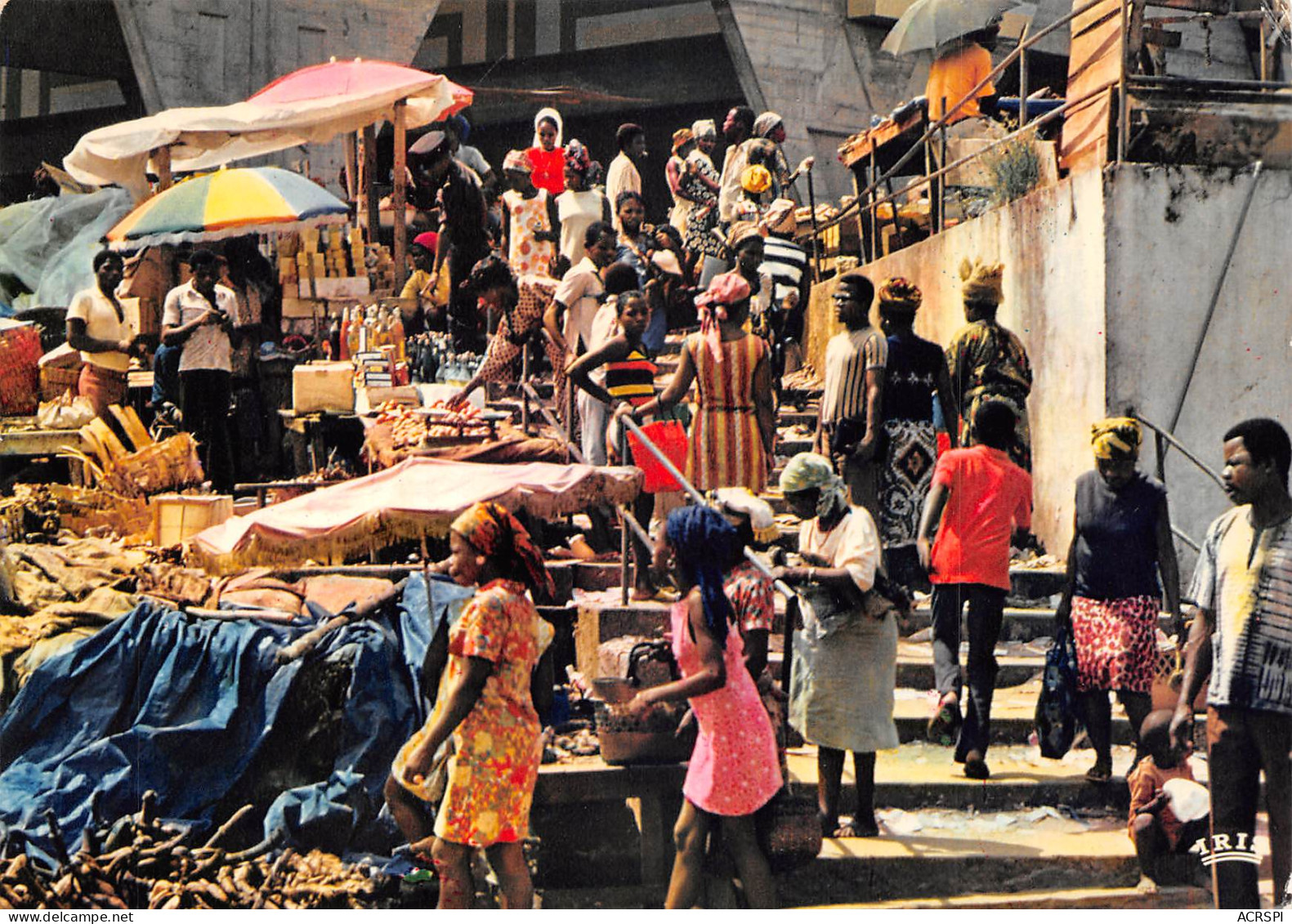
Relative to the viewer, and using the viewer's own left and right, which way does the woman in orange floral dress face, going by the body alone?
facing to the left of the viewer

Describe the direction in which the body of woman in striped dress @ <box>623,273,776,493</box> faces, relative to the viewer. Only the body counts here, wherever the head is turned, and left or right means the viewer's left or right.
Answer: facing away from the viewer

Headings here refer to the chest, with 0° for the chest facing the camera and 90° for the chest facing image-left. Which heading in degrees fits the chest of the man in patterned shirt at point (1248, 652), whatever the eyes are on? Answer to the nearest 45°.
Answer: approximately 45°

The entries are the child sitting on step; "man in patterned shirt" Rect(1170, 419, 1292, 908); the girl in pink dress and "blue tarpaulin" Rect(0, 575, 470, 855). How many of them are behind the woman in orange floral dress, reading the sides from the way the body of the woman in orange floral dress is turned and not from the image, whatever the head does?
3

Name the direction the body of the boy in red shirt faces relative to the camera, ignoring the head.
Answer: away from the camera

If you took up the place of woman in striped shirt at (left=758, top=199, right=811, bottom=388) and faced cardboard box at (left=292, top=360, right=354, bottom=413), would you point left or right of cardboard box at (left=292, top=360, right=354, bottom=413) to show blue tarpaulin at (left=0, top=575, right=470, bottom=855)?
left

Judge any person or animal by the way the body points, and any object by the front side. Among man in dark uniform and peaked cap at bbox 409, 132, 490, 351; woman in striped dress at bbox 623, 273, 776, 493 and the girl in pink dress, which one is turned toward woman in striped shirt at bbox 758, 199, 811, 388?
the woman in striped dress

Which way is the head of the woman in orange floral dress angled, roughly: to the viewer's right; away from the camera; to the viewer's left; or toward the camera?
to the viewer's left

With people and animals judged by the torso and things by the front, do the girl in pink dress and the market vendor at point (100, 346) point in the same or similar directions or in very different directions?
very different directions

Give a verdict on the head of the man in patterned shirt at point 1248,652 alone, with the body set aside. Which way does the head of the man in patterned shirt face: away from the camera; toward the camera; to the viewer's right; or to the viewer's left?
to the viewer's left

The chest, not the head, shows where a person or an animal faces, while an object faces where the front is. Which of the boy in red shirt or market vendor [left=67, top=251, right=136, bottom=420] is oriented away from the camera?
the boy in red shirt

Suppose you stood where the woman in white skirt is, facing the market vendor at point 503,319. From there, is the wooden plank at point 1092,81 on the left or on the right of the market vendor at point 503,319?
right

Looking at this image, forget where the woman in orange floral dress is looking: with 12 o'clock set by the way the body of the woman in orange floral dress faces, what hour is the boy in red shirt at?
The boy in red shirt is roughly at 5 o'clock from the woman in orange floral dress.

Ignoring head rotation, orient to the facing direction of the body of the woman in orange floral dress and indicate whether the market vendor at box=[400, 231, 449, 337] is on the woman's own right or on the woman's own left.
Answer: on the woman's own right
